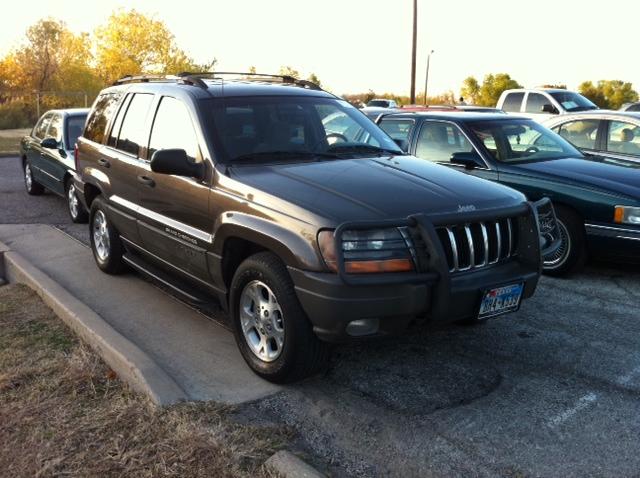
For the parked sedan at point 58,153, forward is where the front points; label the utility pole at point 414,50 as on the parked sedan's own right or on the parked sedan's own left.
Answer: on the parked sedan's own left

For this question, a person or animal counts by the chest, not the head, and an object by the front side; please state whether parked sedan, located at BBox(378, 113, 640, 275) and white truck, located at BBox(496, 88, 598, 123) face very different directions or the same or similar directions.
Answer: same or similar directions

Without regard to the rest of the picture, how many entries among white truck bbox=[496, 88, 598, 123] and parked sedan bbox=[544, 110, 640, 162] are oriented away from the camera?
0

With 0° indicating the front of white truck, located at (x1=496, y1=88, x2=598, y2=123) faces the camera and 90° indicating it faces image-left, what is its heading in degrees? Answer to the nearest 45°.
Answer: approximately 315°

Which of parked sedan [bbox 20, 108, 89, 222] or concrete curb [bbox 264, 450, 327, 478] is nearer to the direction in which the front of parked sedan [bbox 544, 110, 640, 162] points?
the concrete curb

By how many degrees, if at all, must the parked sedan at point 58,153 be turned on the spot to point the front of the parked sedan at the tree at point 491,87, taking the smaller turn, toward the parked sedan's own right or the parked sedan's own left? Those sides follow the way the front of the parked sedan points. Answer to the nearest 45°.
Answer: approximately 90° to the parked sedan's own left

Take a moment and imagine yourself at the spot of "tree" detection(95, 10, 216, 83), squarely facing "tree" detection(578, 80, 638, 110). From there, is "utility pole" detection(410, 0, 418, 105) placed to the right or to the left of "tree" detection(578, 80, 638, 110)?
right

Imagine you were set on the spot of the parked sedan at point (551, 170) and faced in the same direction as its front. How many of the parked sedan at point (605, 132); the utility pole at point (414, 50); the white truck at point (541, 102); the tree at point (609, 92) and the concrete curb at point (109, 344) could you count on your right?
1

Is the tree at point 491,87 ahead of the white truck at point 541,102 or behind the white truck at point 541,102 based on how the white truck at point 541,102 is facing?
behind

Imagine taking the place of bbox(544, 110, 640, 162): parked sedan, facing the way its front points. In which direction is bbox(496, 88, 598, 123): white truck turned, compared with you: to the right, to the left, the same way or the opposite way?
the same way
